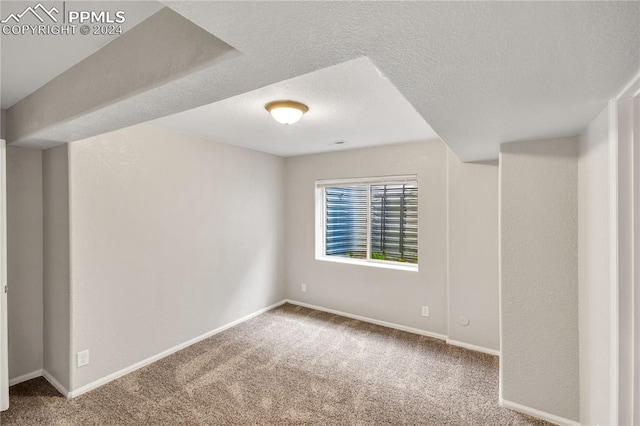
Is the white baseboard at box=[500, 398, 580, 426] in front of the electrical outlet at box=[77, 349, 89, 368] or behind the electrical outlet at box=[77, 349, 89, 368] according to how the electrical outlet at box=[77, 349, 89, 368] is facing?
in front

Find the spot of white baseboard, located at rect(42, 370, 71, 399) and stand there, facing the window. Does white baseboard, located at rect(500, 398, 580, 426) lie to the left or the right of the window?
right

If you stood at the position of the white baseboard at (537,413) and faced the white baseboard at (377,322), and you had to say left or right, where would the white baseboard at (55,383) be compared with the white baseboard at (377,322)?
left

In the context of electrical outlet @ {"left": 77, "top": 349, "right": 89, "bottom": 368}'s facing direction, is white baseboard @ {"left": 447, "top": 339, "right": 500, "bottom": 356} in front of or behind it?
in front

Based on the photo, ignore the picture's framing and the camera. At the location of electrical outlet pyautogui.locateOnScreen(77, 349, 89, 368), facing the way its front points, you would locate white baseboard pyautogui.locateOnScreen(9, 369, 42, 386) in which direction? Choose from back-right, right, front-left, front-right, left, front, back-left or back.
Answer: back

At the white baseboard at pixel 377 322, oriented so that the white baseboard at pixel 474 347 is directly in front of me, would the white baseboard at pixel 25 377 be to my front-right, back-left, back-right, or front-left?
back-right

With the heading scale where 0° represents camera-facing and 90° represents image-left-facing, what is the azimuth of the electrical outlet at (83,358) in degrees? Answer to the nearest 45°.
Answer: approximately 315°

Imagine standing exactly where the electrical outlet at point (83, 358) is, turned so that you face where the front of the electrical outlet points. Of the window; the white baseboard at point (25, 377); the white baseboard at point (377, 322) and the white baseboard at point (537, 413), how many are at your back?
1

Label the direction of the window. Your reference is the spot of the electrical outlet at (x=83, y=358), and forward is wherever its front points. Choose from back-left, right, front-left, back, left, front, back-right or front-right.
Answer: front-left

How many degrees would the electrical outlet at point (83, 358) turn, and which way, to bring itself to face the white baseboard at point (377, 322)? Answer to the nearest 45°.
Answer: approximately 45° to its left

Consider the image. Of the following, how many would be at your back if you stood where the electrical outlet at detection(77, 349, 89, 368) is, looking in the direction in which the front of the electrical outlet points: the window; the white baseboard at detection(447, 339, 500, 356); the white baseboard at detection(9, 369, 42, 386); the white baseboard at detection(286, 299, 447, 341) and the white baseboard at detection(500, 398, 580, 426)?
1
